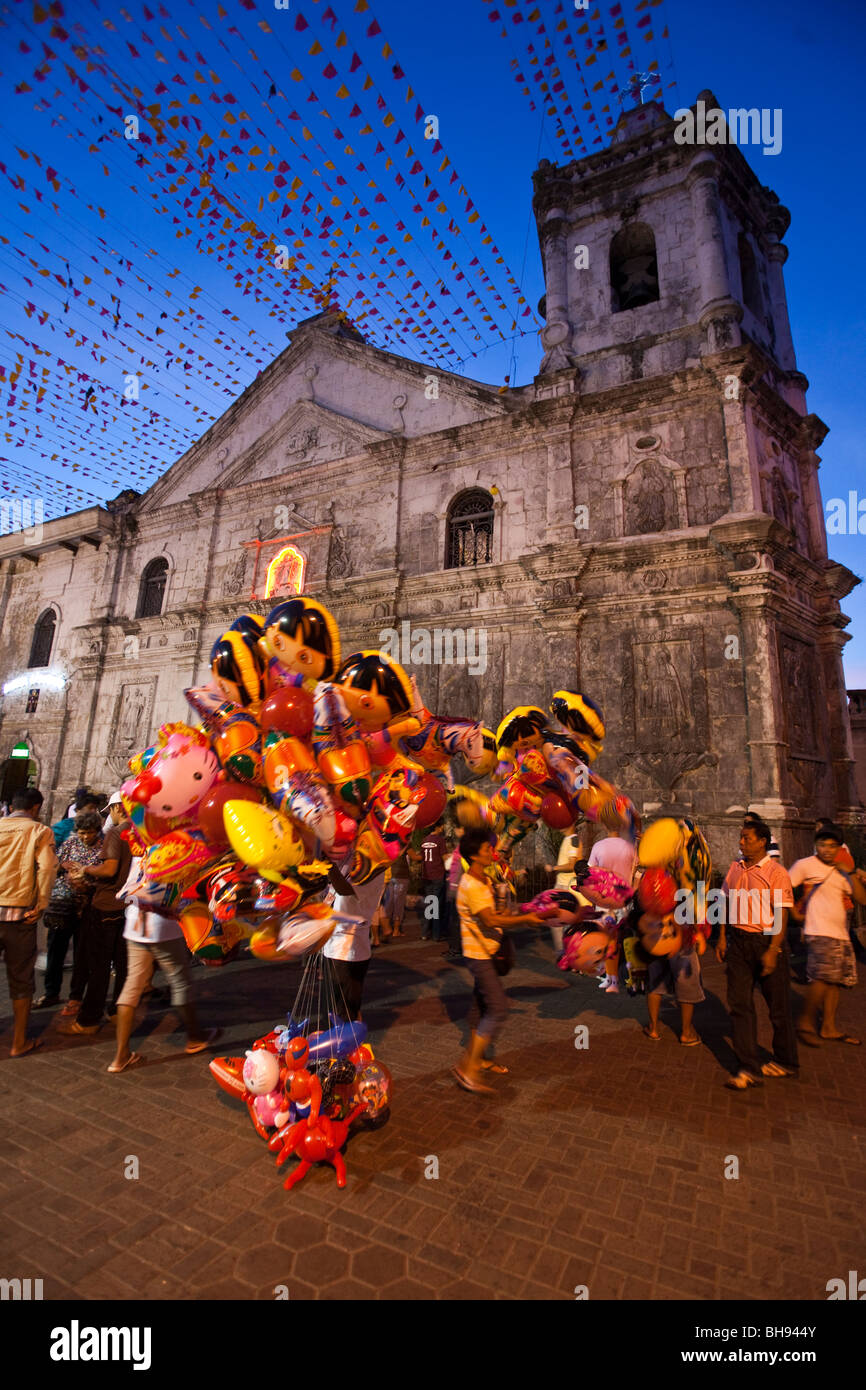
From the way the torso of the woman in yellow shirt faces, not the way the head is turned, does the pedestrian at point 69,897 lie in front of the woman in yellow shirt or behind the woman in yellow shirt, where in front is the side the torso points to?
behind

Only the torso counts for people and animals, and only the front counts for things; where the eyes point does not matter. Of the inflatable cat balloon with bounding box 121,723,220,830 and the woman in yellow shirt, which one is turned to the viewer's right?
the woman in yellow shirt

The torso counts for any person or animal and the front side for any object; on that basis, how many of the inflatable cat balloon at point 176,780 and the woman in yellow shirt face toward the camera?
1

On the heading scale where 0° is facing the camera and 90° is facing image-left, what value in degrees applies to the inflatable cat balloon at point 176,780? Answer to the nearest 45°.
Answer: approximately 0°

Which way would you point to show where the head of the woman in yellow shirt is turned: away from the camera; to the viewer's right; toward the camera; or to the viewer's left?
to the viewer's right

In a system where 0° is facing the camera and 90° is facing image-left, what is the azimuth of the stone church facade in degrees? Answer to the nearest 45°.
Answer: approximately 45°

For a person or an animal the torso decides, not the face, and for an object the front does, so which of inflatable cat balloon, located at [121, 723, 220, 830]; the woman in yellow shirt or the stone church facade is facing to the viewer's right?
the woman in yellow shirt

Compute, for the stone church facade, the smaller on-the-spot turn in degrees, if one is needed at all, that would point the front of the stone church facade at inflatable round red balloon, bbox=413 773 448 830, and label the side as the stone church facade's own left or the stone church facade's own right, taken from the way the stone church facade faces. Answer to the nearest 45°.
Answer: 0° — it already faces it

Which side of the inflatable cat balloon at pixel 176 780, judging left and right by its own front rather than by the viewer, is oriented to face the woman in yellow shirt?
left

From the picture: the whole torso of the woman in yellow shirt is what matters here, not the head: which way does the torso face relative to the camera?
to the viewer's right
